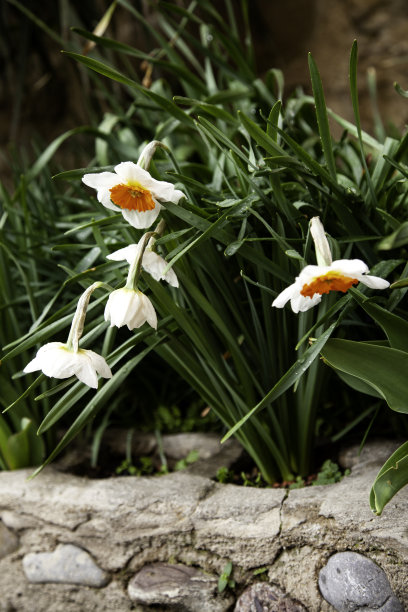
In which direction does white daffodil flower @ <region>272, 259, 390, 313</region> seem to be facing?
toward the camera

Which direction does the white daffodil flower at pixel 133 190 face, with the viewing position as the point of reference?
facing the viewer

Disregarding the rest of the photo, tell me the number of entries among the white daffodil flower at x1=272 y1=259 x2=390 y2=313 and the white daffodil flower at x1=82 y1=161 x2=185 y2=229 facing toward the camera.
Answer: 2
